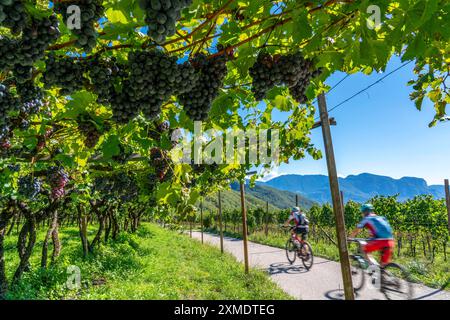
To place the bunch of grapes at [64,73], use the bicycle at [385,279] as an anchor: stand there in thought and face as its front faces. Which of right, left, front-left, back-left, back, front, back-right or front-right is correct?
back-left

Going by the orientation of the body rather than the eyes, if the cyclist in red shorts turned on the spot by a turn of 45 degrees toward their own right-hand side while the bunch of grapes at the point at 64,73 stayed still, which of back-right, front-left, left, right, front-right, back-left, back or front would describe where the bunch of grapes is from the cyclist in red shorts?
back

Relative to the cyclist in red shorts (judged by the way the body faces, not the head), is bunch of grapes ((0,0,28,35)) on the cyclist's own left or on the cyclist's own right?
on the cyclist's own left

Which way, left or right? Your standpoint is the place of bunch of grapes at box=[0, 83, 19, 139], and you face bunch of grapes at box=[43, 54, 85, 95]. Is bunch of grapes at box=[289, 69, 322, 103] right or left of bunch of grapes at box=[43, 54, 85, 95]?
left

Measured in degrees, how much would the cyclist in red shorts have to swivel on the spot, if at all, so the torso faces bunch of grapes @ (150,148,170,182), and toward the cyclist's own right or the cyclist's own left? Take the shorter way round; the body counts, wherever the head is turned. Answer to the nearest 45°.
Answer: approximately 135° to the cyclist's own left

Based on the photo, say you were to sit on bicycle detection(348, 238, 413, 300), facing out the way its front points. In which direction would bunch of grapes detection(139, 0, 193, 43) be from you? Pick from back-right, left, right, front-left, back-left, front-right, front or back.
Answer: back-left

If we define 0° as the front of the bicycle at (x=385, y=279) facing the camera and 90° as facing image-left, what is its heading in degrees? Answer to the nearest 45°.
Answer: approximately 135°

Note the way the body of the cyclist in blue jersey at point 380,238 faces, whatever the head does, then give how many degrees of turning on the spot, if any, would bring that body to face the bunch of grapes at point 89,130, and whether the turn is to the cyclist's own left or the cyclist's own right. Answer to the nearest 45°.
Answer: approximately 135° to the cyclist's own left

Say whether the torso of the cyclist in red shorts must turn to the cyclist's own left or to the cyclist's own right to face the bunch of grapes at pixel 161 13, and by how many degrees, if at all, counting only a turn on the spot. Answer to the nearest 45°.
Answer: approximately 135° to the cyclist's own left

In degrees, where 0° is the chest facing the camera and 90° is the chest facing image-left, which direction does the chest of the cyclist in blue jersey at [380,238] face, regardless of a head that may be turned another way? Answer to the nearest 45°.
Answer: approximately 135°

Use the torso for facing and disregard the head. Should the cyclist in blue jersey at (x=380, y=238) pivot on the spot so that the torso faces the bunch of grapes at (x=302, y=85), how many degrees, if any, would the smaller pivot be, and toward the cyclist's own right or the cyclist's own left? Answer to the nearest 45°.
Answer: approximately 135° to the cyclist's own left

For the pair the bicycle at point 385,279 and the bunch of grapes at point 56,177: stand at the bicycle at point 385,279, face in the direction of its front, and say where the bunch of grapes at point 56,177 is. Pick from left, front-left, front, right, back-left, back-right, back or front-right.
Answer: left

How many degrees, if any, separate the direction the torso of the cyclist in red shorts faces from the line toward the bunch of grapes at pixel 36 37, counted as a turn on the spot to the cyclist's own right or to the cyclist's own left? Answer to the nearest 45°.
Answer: approximately 135° to the cyclist's own left
